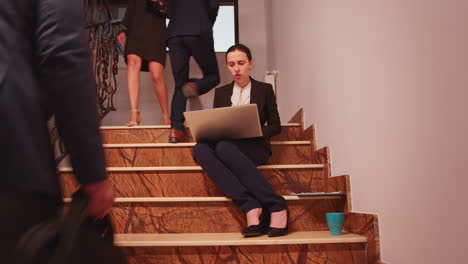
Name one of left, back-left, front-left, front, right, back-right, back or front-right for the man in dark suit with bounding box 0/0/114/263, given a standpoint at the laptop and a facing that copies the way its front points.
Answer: back

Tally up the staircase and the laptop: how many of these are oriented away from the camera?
1

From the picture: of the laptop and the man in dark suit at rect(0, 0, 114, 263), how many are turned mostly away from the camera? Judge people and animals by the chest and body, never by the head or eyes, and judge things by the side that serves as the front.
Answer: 2

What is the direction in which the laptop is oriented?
away from the camera

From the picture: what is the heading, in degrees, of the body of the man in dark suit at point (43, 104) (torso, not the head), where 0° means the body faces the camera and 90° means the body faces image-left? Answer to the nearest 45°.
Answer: approximately 180°

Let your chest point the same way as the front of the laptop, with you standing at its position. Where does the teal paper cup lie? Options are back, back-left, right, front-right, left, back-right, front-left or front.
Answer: back-right
